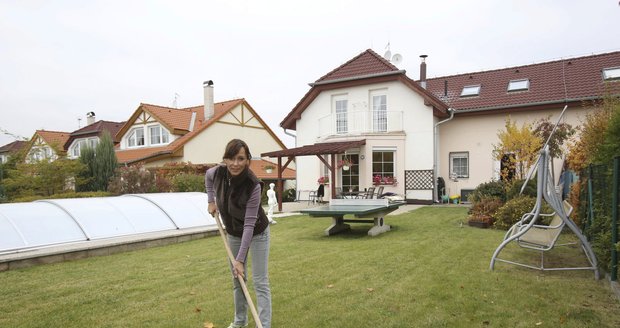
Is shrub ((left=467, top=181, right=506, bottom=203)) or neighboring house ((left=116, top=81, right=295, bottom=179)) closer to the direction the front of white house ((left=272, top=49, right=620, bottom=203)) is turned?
the shrub

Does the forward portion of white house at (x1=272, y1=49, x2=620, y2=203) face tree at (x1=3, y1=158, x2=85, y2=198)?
no

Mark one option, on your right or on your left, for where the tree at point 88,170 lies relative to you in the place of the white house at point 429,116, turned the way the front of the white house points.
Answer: on your right

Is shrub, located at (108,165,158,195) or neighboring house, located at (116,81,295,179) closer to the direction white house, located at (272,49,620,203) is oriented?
the shrub

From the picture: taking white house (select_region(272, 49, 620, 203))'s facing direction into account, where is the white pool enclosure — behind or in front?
in front

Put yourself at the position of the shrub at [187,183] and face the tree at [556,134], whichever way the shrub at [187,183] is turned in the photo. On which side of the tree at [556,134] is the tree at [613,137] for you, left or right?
right

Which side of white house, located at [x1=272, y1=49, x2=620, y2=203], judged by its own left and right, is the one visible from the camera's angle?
front

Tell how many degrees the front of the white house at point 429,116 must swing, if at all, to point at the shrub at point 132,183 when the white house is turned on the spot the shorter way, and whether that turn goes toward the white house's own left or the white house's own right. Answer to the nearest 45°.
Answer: approximately 45° to the white house's own right

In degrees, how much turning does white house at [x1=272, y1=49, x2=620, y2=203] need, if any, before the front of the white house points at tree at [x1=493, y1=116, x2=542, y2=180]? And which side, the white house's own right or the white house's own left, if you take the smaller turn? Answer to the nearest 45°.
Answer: approximately 45° to the white house's own left

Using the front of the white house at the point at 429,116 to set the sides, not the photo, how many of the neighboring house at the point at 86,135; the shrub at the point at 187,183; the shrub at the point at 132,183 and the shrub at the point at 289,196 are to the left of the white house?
0

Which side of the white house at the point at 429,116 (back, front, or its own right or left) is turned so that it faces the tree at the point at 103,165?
right

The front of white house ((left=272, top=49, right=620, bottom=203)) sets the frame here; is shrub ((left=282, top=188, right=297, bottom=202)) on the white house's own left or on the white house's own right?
on the white house's own right

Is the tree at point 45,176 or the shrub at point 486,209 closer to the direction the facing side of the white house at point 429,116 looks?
the shrub

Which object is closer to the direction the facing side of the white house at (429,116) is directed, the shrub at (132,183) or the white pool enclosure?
the white pool enclosure

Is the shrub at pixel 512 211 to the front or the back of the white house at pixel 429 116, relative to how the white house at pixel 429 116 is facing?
to the front

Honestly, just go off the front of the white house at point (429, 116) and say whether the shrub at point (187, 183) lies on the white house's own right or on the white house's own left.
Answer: on the white house's own right

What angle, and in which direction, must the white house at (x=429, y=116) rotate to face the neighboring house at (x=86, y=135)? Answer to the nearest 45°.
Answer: approximately 90° to its right
